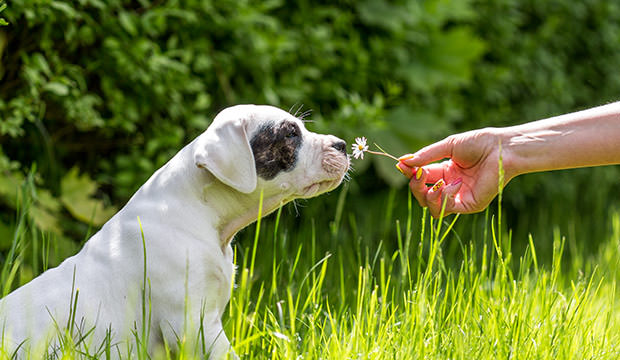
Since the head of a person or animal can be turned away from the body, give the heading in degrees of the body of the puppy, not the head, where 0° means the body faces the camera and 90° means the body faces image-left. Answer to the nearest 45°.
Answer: approximately 270°
